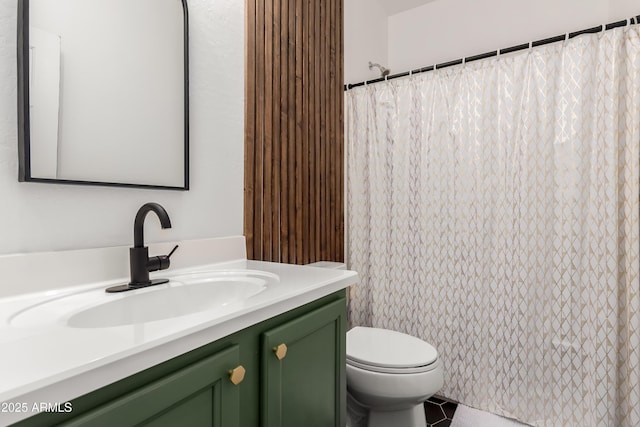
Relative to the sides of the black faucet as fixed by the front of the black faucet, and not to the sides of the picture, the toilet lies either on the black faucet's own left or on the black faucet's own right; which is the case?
on the black faucet's own left

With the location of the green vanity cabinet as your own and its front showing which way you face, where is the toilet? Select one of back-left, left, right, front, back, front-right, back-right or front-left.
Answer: left

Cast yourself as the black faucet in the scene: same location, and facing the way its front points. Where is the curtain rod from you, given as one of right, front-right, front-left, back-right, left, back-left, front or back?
front-left

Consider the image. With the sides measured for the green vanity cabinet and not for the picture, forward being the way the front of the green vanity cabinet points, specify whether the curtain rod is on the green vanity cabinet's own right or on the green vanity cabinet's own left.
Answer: on the green vanity cabinet's own left
